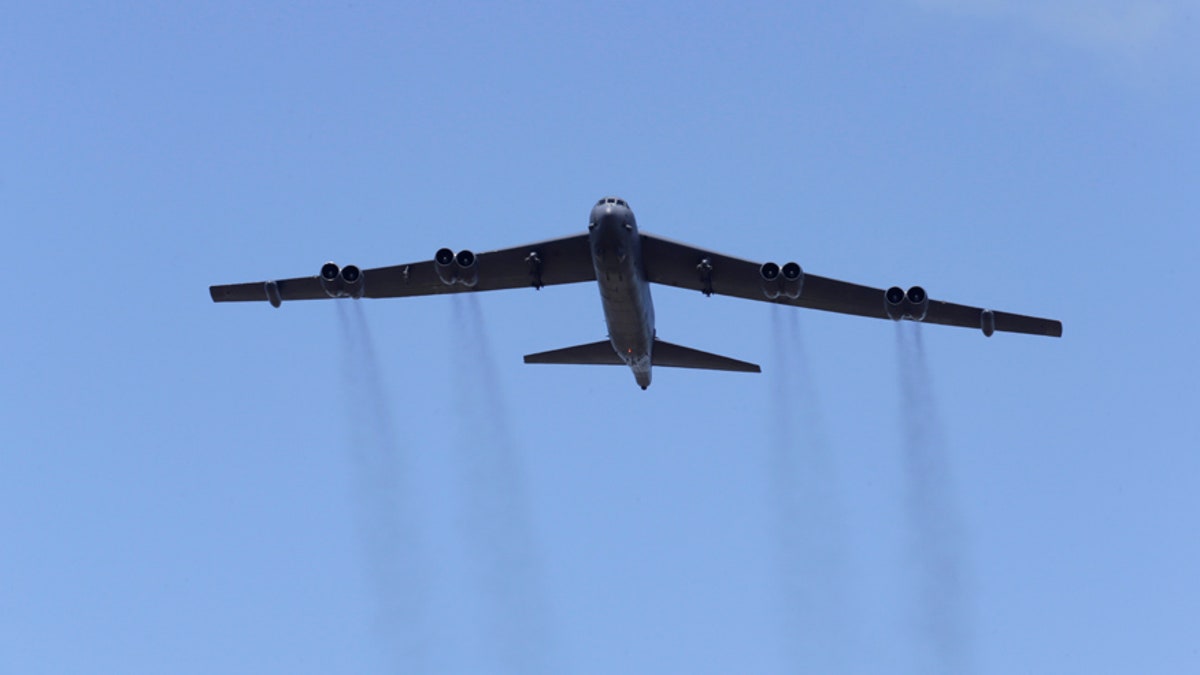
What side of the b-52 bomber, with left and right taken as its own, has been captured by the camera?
front
